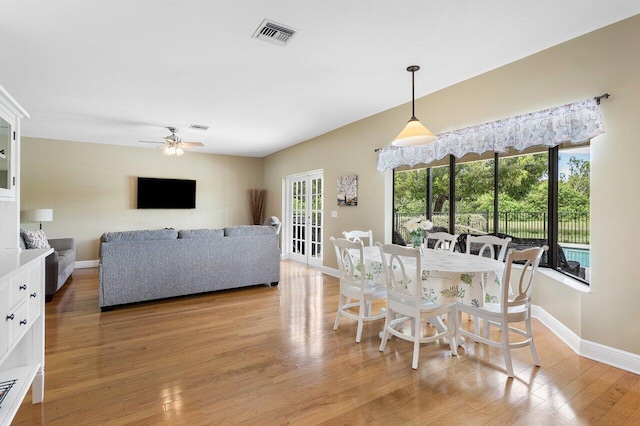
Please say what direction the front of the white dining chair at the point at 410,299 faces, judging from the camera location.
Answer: facing away from the viewer and to the right of the viewer

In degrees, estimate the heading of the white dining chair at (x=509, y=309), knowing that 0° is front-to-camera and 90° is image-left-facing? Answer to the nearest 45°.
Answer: approximately 135°

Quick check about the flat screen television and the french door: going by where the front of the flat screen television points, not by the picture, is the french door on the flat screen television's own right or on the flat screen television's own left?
on the flat screen television's own left

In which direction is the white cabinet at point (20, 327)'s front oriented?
to the viewer's right

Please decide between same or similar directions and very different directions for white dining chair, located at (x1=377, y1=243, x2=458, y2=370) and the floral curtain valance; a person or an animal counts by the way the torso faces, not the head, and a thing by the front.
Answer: very different directions

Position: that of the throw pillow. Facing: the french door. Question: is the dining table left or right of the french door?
right

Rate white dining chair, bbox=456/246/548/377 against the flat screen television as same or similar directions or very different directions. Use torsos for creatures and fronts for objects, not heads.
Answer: very different directions
